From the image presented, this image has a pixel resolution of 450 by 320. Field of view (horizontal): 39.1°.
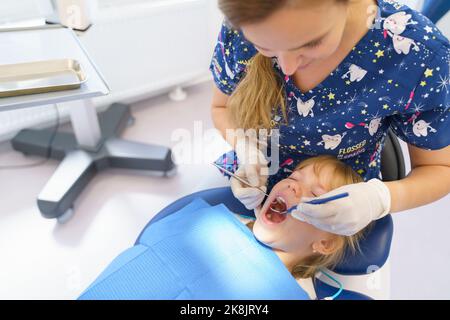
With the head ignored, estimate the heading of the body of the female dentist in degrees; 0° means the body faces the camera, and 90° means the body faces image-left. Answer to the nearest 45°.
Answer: approximately 45°

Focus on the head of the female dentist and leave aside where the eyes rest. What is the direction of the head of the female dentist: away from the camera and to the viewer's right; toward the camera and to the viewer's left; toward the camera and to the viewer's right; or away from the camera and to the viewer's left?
toward the camera and to the viewer's left
